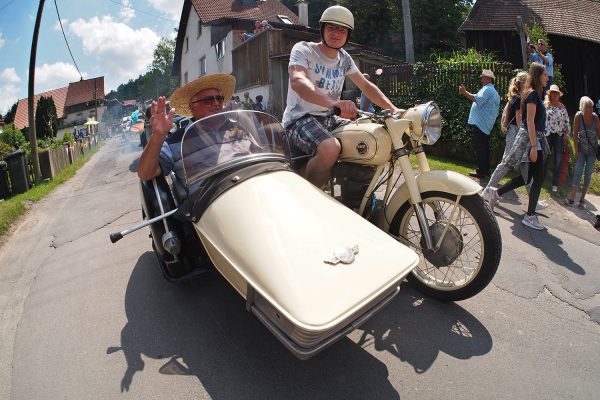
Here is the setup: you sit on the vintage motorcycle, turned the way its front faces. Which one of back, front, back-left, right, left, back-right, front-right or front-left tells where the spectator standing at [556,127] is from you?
left

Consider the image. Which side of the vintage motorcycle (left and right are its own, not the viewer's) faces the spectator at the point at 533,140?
left

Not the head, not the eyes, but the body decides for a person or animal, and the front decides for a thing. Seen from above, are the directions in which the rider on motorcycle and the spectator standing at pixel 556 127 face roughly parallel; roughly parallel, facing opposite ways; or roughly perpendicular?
roughly perpendicular

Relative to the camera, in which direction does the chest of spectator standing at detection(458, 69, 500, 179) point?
to the viewer's left

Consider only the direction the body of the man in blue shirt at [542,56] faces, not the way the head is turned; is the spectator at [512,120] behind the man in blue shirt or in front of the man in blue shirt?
in front

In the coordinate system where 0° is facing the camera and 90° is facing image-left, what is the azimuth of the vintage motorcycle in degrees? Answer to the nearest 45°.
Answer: approximately 315°

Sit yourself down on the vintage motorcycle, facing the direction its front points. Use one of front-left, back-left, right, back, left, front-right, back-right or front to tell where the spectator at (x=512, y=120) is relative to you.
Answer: left

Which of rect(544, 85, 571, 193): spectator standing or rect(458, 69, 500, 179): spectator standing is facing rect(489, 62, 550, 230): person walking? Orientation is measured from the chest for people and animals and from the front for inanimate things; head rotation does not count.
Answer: rect(544, 85, 571, 193): spectator standing
